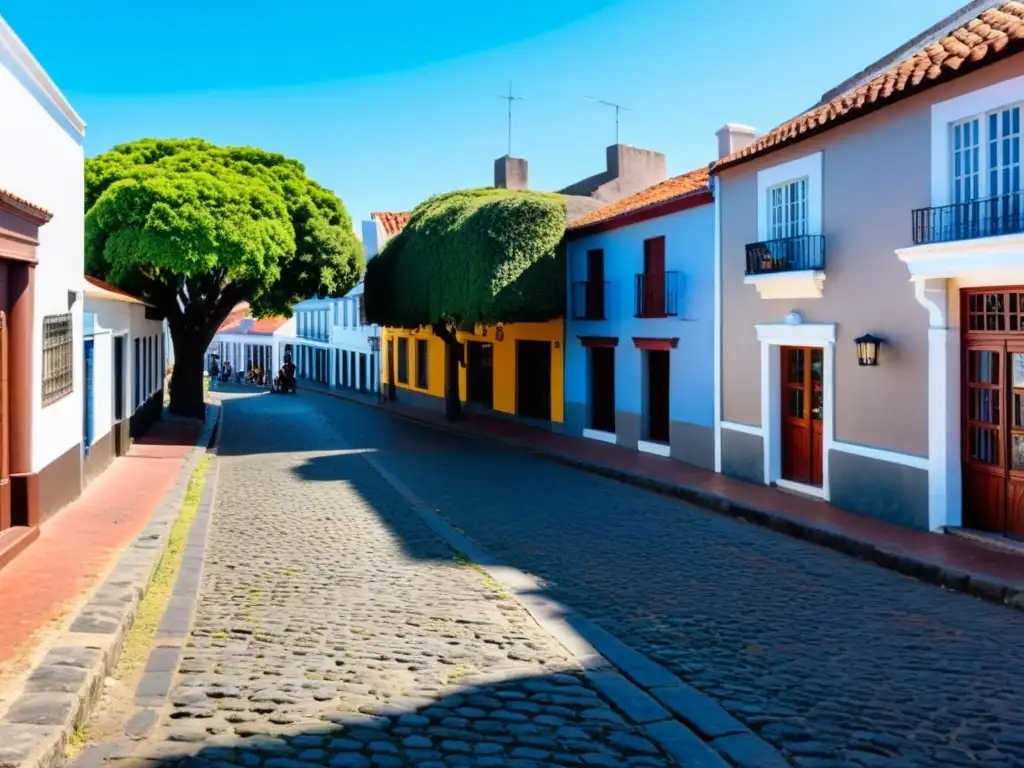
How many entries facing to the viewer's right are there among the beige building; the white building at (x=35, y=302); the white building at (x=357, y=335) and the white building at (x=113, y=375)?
2

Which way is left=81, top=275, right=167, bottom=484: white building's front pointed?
to the viewer's right

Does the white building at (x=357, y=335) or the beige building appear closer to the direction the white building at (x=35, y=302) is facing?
the beige building

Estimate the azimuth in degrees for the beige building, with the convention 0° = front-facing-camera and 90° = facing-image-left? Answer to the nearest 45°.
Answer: approximately 45°

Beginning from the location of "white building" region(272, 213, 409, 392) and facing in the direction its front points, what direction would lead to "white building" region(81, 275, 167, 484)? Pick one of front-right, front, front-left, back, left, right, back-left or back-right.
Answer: front-left

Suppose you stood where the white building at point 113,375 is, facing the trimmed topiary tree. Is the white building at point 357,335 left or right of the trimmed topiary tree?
left

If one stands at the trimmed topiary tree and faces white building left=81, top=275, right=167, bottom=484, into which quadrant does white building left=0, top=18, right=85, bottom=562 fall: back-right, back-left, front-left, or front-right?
front-left

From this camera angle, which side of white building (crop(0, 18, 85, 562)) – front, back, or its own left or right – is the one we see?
right

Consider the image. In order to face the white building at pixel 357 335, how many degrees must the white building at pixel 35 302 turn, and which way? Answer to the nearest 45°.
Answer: approximately 90° to its left

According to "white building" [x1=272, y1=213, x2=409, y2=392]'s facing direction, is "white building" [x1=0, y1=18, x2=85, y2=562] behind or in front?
in front

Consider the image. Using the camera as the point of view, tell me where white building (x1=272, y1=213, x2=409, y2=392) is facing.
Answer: facing the viewer and to the left of the viewer

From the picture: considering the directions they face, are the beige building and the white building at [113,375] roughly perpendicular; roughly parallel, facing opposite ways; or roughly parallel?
roughly parallel, facing opposite ways

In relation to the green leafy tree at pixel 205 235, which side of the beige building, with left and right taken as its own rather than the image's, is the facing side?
right

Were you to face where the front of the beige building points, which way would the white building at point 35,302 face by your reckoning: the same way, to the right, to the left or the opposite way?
the opposite way
